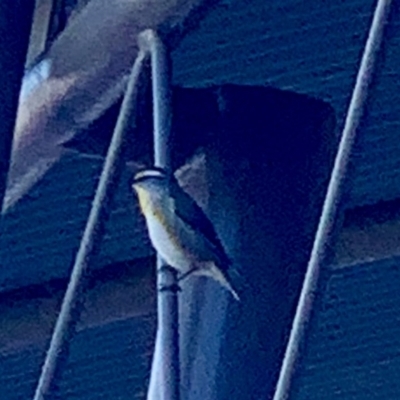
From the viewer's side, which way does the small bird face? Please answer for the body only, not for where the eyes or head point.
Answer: to the viewer's left
